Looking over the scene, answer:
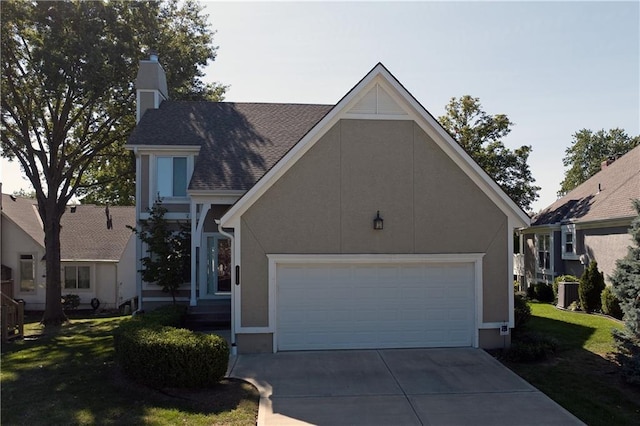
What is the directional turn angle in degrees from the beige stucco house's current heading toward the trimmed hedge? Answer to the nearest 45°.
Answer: approximately 45° to its right

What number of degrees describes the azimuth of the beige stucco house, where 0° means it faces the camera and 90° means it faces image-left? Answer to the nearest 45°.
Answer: approximately 0°

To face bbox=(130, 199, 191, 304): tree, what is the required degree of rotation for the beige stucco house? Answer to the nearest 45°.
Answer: approximately 135° to its right

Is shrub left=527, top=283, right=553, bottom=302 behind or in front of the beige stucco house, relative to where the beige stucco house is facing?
behind

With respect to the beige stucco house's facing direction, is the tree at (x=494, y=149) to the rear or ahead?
to the rear
